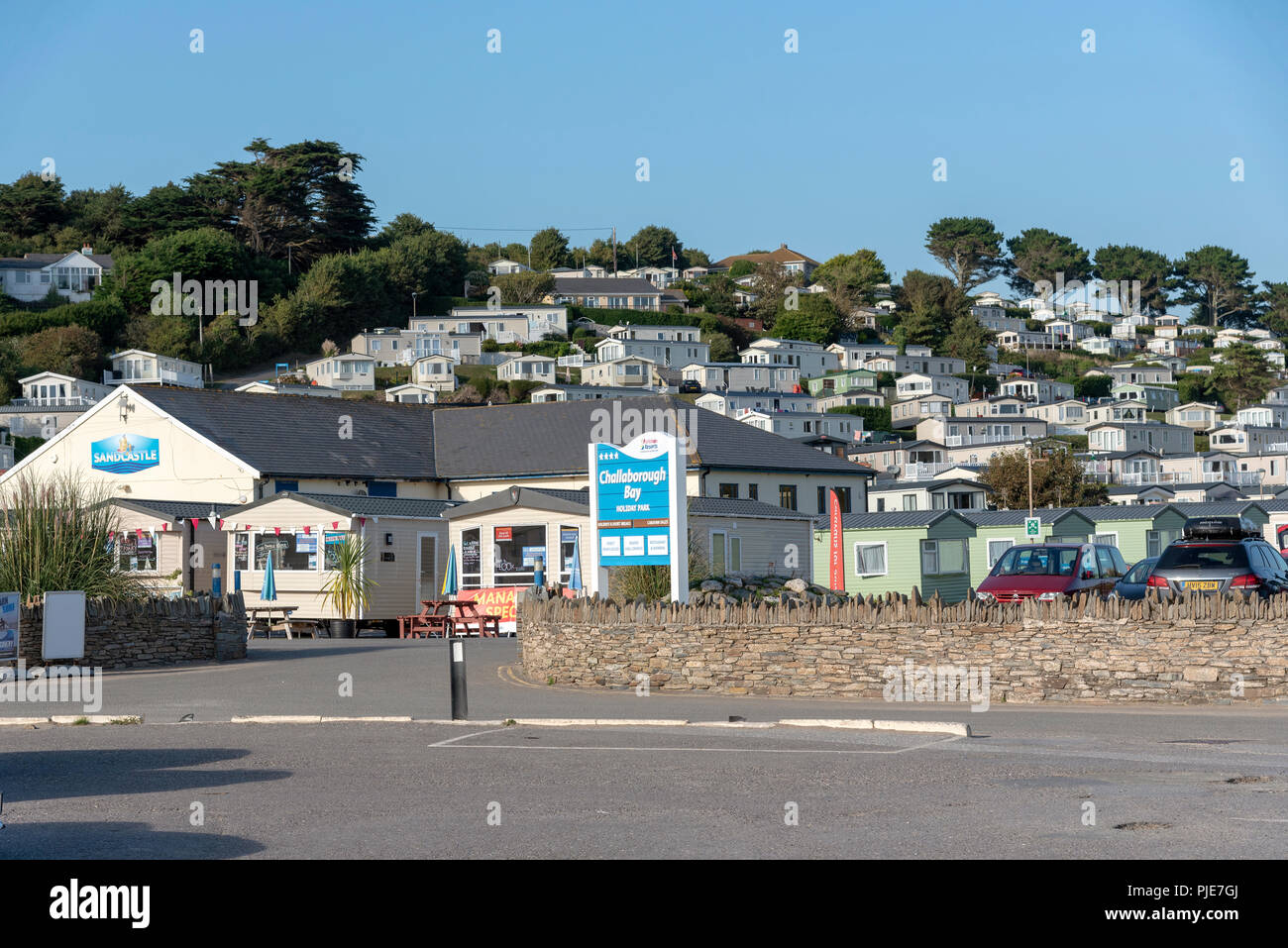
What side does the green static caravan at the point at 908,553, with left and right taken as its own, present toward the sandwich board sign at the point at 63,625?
right

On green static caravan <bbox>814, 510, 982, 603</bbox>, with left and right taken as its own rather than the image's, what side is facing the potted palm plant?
right

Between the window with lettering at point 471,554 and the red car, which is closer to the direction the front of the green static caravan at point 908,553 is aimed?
the red car

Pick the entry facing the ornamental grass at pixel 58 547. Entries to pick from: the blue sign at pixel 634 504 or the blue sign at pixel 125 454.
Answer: the blue sign at pixel 125 454

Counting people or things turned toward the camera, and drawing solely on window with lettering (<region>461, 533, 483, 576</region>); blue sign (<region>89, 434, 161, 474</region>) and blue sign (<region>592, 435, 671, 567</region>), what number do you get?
3

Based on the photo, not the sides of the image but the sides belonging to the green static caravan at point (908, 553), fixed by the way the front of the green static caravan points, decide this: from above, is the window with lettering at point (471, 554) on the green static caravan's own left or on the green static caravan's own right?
on the green static caravan's own right

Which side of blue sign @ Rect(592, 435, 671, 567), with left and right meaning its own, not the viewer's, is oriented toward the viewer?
front

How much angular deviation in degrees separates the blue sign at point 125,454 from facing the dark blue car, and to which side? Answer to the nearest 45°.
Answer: approximately 45° to its left

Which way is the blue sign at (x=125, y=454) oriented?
toward the camera

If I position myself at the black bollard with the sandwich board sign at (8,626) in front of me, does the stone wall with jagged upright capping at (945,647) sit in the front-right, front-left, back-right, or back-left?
back-right

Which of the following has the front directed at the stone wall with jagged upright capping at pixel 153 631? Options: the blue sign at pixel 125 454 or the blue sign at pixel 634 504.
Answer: the blue sign at pixel 125 454
